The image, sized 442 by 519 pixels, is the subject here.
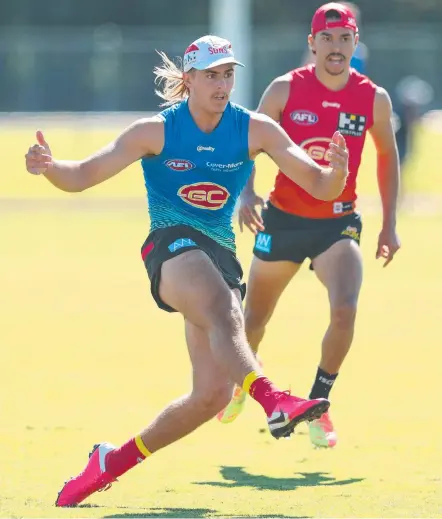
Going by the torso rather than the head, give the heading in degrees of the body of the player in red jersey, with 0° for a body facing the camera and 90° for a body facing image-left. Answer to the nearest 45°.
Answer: approximately 0°
